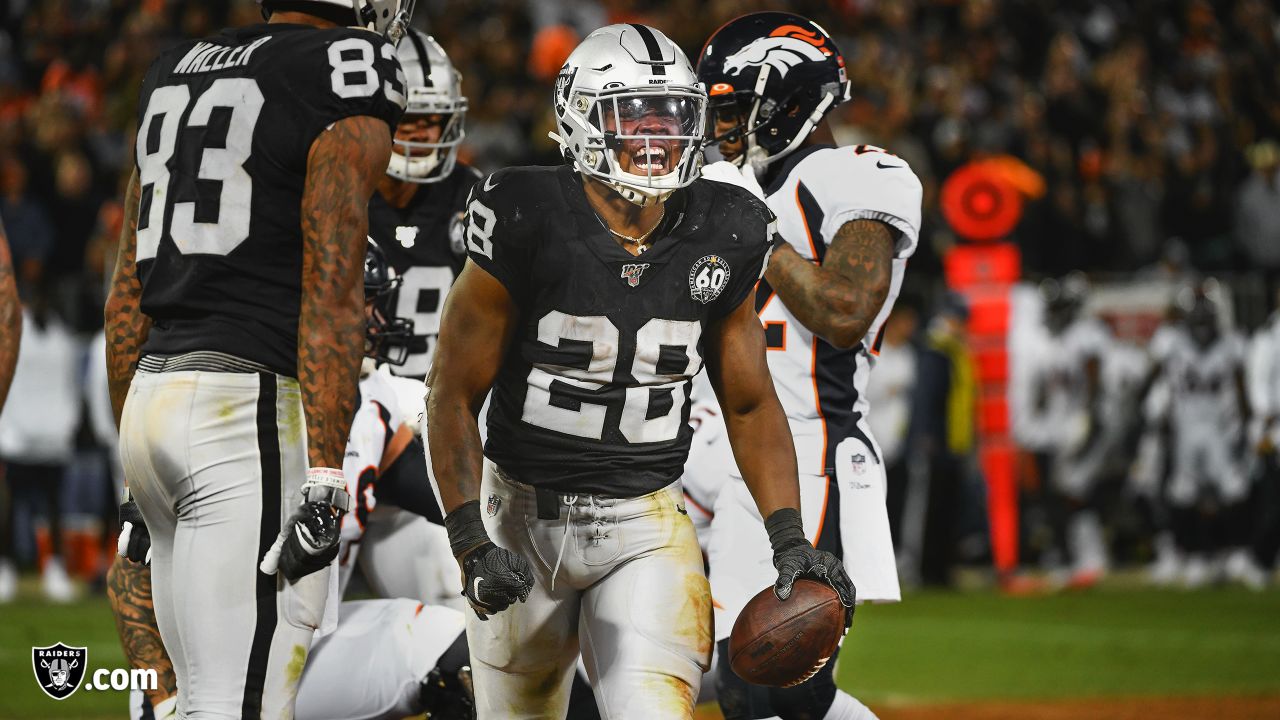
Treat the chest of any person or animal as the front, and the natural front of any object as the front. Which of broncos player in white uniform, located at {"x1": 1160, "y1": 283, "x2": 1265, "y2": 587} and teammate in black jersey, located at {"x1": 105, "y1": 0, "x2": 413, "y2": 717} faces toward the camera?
the broncos player in white uniform

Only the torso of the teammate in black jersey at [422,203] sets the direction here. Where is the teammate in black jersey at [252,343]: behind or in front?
in front

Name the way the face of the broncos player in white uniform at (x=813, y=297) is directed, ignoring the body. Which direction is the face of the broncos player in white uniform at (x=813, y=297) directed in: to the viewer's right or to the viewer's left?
to the viewer's left

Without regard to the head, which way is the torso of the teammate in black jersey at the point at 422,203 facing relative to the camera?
toward the camera

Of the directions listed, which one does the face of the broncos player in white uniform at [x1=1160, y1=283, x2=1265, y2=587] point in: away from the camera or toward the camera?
toward the camera

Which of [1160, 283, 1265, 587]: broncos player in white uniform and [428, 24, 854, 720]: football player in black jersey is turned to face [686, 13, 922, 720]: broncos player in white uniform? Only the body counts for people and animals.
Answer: [1160, 283, 1265, 587]: broncos player in white uniform

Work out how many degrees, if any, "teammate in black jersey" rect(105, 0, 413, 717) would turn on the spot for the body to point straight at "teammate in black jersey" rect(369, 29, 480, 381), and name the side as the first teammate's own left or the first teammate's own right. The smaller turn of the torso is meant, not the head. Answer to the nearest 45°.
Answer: approximately 45° to the first teammate's own left

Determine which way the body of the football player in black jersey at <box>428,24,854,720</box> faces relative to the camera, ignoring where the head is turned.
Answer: toward the camera

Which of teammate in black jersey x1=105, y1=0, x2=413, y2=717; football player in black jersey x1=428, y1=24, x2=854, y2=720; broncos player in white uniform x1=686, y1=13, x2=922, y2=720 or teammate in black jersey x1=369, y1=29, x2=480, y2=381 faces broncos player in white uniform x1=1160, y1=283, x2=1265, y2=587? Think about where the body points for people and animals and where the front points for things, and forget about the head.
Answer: teammate in black jersey x1=105, y1=0, x2=413, y2=717

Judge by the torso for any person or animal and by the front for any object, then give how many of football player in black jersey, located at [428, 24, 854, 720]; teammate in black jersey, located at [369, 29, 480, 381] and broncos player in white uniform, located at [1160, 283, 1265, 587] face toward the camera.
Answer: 3

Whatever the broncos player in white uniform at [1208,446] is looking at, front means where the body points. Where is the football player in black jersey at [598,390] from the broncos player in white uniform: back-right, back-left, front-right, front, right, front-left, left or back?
front

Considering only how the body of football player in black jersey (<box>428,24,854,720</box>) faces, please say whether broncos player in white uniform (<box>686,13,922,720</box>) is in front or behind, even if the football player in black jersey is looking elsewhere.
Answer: behind

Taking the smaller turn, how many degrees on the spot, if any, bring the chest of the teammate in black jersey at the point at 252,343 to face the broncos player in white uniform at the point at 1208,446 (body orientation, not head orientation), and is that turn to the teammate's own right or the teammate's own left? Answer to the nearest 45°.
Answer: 0° — they already face them
